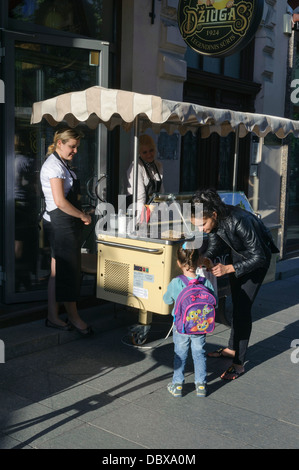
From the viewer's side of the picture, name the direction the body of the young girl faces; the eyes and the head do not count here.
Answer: away from the camera

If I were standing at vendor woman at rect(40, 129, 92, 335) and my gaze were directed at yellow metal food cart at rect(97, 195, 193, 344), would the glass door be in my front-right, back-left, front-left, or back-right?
back-left

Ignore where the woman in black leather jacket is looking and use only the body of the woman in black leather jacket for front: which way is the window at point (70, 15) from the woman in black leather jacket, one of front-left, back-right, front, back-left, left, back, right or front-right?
front-right

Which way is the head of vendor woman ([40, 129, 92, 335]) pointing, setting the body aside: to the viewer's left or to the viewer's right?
to the viewer's right

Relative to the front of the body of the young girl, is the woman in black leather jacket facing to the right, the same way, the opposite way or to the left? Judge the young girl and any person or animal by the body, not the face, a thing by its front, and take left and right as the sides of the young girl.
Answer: to the left

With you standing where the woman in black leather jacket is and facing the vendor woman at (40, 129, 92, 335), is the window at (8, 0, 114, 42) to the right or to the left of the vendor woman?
right

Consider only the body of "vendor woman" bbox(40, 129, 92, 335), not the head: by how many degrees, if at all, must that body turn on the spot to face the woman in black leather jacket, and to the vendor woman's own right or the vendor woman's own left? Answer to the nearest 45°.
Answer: approximately 45° to the vendor woman's own right

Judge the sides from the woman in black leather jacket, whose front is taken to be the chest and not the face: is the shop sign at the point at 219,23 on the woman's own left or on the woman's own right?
on the woman's own right

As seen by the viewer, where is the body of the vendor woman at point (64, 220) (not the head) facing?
to the viewer's right

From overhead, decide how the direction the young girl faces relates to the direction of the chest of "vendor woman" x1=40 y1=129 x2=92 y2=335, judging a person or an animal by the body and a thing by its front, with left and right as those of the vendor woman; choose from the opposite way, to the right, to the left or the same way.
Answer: to the left

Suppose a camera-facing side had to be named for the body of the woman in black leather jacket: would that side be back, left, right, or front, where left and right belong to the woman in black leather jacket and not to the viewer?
left

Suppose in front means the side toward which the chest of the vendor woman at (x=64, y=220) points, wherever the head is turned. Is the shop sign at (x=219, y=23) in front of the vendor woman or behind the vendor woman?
in front

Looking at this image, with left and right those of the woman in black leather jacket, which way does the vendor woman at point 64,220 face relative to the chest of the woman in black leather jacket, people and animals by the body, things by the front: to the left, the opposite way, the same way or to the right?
the opposite way
